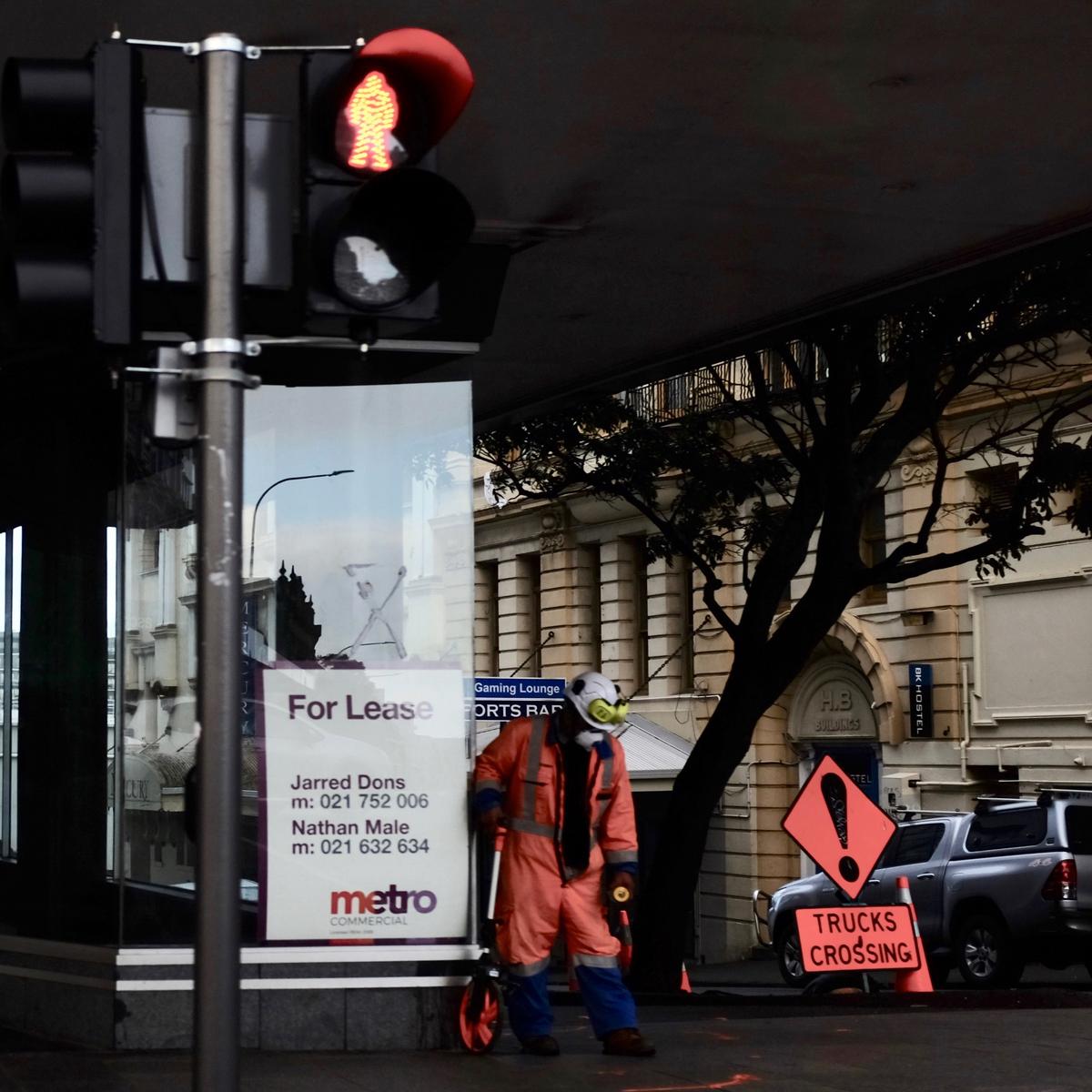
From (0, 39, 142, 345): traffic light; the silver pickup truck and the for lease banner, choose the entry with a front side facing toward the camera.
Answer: the for lease banner

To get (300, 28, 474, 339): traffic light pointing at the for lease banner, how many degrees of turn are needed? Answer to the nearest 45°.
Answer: approximately 135° to its left

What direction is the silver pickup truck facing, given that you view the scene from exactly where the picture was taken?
facing away from the viewer and to the left of the viewer

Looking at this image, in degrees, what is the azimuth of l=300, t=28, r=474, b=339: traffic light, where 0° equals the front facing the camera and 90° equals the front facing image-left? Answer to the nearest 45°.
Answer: approximately 315°

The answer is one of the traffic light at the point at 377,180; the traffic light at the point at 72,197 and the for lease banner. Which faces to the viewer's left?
the traffic light at the point at 72,197

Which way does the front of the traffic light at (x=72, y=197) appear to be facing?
to the viewer's left

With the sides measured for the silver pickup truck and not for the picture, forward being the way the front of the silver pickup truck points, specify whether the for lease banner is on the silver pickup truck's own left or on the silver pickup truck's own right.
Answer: on the silver pickup truck's own left

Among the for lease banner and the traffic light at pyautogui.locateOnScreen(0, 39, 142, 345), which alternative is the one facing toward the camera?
the for lease banner

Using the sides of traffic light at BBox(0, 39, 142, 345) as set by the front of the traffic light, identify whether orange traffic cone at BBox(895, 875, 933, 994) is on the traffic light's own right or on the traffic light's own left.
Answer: on the traffic light's own right

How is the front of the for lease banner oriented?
toward the camera

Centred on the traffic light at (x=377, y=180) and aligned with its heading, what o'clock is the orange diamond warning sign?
The orange diamond warning sign is roughly at 8 o'clock from the traffic light.

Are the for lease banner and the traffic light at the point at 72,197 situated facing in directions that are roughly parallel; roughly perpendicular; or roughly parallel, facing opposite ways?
roughly perpendicular

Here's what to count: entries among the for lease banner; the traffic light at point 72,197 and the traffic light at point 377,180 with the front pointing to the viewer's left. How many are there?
1
